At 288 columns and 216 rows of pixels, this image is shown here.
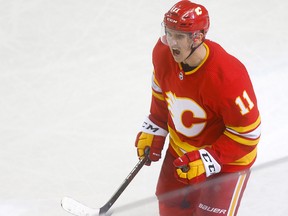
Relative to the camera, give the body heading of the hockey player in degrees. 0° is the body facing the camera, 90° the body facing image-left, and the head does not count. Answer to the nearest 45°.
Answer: approximately 45°

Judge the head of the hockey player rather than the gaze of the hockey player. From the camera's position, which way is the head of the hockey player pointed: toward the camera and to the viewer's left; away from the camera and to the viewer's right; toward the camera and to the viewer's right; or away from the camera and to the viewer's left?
toward the camera and to the viewer's left
